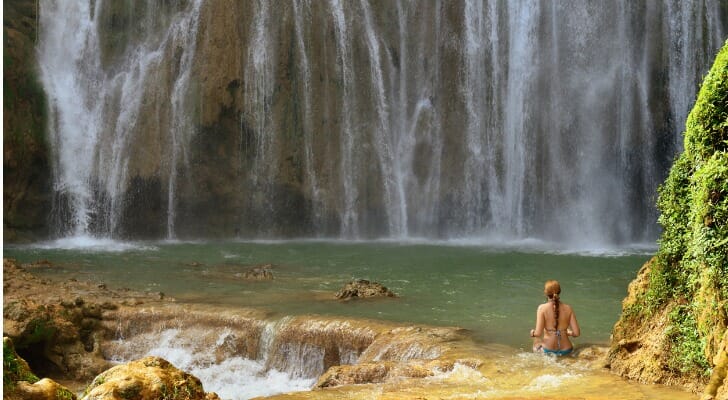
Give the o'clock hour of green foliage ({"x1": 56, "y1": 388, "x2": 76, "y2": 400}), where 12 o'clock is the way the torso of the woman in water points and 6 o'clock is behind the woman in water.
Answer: The green foliage is roughly at 7 o'clock from the woman in water.

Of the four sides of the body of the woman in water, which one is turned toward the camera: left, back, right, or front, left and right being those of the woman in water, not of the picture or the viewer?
back

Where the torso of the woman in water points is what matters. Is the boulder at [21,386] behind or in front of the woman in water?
behind

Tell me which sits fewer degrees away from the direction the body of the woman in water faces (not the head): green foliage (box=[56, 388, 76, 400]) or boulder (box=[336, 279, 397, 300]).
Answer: the boulder

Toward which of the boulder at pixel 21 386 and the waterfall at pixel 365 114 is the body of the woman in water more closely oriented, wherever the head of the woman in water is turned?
the waterfall

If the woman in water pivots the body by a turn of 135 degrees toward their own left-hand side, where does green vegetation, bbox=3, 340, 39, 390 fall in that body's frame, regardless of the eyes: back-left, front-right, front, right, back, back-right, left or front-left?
front

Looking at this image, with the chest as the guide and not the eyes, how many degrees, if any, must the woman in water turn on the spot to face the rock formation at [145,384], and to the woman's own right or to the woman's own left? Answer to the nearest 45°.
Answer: approximately 135° to the woman's own left
